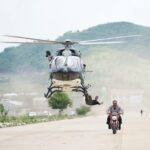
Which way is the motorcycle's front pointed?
toward the camera

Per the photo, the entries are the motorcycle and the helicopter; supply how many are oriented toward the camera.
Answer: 2

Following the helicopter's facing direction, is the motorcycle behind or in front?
in front

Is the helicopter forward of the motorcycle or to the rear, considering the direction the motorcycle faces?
to the rear

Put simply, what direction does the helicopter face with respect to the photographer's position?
facing the viewer
